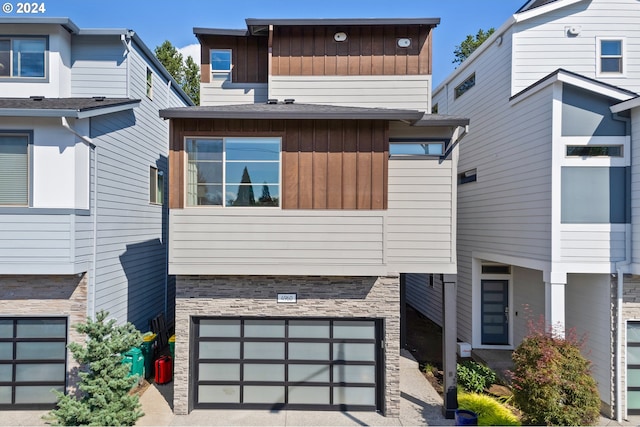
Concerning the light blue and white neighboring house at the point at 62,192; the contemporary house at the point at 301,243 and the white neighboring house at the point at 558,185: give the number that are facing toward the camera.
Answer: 3

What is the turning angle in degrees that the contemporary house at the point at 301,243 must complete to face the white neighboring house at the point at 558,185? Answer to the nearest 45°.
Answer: approximately 90° to its left

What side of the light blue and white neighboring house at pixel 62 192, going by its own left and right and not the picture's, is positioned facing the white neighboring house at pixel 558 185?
left

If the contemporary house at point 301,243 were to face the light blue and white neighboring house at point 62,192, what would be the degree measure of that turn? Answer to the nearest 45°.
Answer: approximately 90° to its right

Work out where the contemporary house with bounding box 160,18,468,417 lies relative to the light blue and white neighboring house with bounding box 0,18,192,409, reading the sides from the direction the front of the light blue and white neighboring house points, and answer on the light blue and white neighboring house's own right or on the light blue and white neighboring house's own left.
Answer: on the light blue and white neighboring house's own left

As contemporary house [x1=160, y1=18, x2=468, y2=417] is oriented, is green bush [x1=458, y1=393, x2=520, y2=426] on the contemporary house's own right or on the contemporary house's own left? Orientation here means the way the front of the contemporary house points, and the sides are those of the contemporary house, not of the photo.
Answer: on the contemporary house's own left

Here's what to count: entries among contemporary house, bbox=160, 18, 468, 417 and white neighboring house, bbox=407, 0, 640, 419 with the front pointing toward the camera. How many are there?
2
